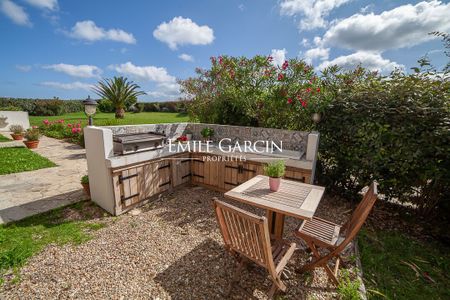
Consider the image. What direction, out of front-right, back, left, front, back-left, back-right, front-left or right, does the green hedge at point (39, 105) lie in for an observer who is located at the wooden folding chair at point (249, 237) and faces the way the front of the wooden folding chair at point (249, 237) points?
left

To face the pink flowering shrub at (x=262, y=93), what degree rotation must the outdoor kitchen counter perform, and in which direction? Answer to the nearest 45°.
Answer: approximately 135° to its left

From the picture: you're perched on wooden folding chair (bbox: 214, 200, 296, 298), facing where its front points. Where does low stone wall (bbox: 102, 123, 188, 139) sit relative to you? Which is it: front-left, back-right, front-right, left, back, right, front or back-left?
left

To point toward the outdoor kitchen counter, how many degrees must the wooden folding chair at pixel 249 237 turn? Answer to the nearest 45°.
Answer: approximately 45° to its left

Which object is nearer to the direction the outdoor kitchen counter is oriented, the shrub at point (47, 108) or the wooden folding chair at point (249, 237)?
the wooden folding chair

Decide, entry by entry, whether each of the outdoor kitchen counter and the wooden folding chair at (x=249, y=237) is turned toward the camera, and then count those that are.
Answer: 1

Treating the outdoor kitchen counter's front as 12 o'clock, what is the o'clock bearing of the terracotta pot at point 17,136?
The terracotta pot is roughly at 4 o'clock from the outdoor kitchen counter.

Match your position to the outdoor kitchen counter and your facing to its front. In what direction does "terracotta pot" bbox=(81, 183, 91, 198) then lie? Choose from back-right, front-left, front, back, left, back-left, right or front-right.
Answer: right

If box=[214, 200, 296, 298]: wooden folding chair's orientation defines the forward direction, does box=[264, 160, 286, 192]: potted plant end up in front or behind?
in front

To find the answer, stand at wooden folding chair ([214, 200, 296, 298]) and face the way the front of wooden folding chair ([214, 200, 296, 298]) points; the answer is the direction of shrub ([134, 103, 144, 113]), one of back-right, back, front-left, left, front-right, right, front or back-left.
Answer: left

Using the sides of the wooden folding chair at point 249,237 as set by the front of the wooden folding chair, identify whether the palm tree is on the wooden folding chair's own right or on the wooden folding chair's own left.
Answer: on the wooden folding chair's own left

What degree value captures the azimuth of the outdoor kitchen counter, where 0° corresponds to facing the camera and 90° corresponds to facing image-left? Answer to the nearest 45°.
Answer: approximately 0°

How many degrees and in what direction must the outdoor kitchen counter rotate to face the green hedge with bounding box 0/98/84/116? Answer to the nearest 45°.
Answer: approximately 135° to its right

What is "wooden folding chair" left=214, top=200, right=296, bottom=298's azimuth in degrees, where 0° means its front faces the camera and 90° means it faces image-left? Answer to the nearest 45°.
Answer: approximately 225°

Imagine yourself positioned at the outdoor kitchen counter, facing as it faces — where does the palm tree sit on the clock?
The palm tree is roughly at 5 o'clock from the outdoor kitchen counter.
